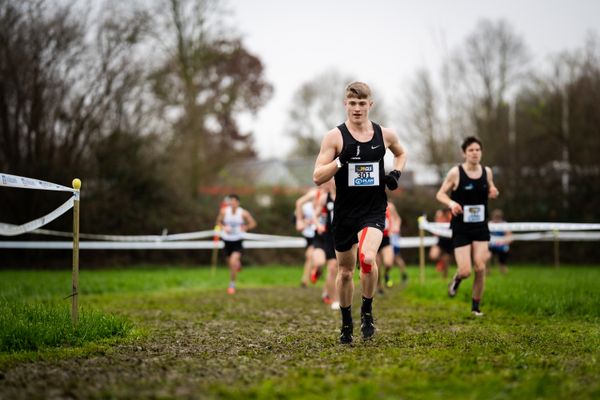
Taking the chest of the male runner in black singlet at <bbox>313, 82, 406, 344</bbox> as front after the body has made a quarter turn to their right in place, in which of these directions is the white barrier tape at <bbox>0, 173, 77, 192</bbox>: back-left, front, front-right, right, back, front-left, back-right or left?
front

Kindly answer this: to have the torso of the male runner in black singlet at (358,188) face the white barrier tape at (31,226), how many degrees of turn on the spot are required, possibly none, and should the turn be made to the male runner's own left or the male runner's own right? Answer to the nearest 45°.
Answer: approximately 90° to the male runner's own right

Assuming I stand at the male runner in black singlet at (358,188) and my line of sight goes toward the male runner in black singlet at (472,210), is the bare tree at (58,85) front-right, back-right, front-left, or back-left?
front-left

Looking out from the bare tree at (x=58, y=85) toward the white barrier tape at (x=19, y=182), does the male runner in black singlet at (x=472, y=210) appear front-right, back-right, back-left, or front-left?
front-left

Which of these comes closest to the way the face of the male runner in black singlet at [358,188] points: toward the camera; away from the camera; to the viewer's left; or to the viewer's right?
toward the camera

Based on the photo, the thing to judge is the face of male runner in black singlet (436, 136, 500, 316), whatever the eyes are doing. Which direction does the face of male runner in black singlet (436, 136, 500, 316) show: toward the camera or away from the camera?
toward the camera

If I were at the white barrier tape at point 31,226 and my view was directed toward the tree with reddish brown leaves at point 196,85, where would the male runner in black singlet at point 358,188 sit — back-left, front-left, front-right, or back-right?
back-right

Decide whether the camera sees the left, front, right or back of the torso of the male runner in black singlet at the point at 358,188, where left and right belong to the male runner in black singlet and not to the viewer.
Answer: front

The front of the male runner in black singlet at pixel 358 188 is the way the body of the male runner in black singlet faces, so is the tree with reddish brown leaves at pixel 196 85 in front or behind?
behind

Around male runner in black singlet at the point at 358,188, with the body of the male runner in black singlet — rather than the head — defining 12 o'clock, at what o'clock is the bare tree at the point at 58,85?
The bare tree is roughly at 5 o'clock from the male runner in black singlet.
